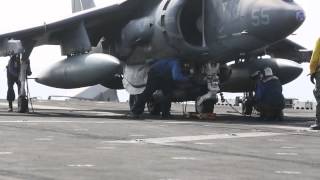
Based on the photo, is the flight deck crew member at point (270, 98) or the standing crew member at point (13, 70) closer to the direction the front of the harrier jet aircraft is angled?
the flight deck crew member

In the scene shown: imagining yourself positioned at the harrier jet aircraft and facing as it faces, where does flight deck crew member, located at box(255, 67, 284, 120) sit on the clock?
The flight deck crew member is roughly at 11 o'clock from the harrier jet aircraft.

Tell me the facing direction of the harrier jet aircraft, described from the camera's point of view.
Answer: facing the viewer and to the right of the viewer
